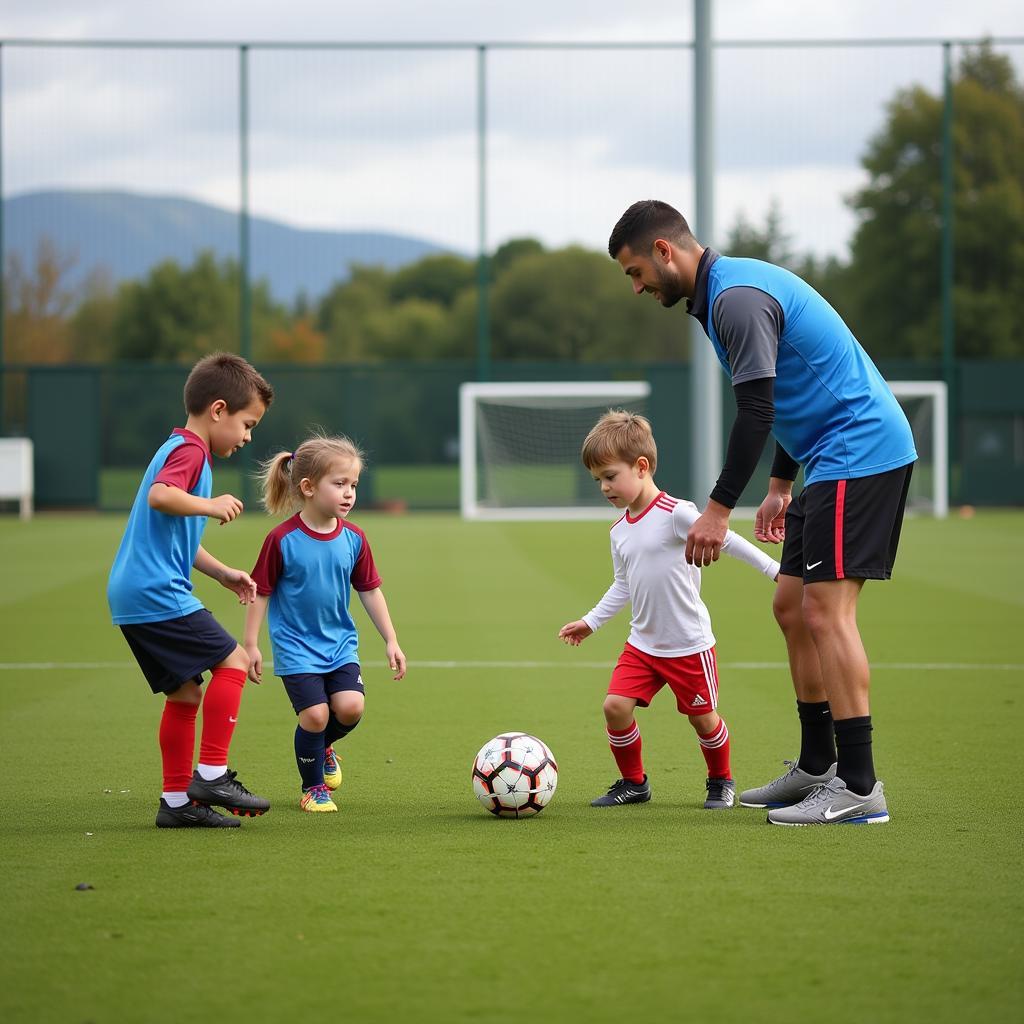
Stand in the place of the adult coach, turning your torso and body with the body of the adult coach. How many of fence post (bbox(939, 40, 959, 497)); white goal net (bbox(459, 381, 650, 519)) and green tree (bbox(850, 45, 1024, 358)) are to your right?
3

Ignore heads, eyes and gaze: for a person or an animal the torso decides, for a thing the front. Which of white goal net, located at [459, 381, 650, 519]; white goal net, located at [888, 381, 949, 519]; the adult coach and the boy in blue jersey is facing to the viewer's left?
the adult coach

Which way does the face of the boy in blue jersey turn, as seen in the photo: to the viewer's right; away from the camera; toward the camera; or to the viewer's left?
to the viewer's right

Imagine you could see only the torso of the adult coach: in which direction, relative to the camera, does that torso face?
to the viewer's left

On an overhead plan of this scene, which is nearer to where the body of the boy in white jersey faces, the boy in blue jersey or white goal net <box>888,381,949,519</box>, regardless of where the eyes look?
the boy in blue jersey

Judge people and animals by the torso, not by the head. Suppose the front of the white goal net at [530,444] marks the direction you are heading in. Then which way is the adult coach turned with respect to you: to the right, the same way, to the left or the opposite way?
to the right

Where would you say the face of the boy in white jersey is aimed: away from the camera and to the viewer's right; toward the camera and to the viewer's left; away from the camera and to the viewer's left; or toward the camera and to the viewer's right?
toward the camera and to the viewer's left

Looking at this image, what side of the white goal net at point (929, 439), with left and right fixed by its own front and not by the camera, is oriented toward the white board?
right

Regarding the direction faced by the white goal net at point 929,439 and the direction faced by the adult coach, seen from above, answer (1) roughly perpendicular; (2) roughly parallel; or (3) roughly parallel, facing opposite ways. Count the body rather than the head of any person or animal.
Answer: roughly perpendicular

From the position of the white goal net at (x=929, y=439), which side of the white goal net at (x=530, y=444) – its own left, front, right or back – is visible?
left

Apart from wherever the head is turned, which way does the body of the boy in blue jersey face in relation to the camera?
to the viewer's right
